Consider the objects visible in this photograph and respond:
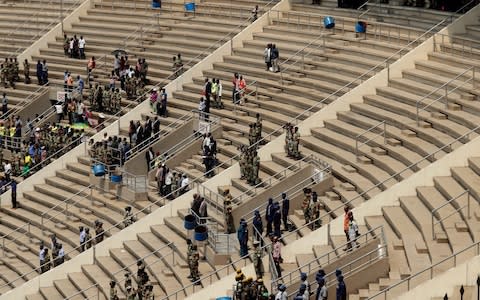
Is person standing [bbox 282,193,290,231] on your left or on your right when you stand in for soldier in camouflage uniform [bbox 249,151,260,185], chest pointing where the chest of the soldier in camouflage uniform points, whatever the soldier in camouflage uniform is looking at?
on your left

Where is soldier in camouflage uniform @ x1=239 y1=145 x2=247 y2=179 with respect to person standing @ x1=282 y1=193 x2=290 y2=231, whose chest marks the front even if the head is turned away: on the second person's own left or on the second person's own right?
on the second person's own right

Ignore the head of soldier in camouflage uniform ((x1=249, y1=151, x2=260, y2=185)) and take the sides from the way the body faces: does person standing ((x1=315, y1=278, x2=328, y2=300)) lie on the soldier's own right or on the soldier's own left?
on the soldier's own left

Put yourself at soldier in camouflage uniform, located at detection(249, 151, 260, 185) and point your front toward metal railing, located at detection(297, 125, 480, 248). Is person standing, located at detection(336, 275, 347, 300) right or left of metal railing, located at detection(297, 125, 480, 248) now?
right

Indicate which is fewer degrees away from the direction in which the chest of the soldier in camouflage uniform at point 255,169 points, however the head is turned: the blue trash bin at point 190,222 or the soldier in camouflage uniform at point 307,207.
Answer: the blue trash bin
